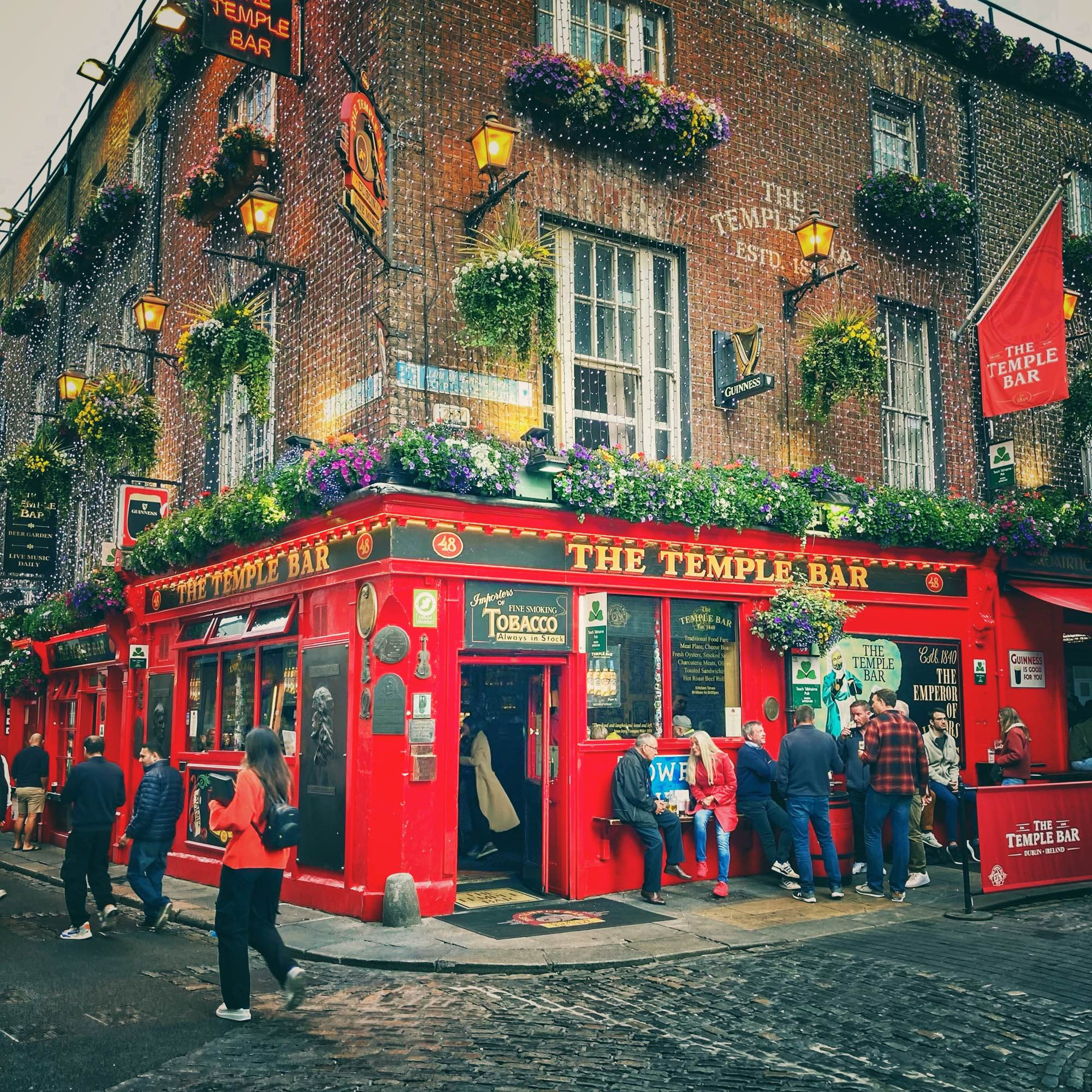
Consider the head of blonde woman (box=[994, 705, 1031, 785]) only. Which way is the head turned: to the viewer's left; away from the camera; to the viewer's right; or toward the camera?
to the viewer's left

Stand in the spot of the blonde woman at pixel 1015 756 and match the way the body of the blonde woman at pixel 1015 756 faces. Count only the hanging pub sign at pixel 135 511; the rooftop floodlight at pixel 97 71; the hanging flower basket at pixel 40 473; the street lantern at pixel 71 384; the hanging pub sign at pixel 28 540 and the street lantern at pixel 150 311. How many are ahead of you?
6

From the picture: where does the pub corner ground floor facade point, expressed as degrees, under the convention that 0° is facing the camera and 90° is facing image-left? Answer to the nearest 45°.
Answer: approximately 0°

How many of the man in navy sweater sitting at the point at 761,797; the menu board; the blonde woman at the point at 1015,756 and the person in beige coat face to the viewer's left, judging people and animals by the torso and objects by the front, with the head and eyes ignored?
2

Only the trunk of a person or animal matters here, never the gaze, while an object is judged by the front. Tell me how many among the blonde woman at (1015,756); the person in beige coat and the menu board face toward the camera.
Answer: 1

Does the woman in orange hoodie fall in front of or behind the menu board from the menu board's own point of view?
in front

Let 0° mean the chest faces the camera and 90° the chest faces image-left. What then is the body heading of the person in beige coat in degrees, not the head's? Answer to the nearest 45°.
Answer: approximately 90°

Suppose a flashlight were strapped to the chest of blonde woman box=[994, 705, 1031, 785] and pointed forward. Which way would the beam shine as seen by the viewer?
to the viewer's left

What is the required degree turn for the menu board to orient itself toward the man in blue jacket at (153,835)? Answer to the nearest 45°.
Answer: approximately 45° to its right
